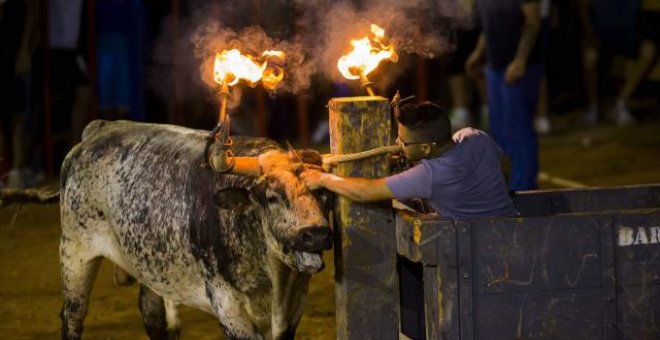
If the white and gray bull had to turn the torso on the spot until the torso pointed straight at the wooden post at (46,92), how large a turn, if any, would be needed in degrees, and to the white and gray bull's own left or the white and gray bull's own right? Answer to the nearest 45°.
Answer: approximately 135° to the white and gray bull's own left

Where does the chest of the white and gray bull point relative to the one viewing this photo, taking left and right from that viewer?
facing the viewer and to the right of the viewer

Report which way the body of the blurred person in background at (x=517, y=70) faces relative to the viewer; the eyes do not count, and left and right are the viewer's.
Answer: facing the viewer and to the left of the viewer

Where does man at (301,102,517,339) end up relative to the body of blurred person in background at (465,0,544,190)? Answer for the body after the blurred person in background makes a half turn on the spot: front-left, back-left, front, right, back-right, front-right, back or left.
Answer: back-right

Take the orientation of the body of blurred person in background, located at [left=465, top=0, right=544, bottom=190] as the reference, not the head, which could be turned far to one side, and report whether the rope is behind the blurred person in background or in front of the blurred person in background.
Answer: in front

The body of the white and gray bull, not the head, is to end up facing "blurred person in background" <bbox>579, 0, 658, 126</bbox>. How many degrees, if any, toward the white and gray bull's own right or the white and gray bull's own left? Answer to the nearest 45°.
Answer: approximately 90° to the white and gray bull's own left

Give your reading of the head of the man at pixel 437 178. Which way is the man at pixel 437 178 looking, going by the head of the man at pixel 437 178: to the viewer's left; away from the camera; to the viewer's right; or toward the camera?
to the viewer's left

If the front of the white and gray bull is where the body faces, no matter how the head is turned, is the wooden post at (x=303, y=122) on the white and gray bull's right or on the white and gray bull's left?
on the white and gray bull's left
